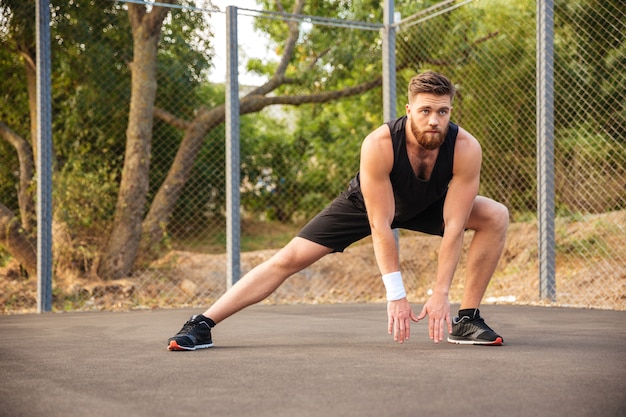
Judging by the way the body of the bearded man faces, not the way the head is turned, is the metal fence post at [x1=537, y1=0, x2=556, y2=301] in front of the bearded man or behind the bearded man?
behind

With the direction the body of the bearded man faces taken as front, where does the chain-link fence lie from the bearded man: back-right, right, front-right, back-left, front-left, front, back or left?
back

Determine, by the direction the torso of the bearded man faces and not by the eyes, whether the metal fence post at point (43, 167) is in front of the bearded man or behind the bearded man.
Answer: behind

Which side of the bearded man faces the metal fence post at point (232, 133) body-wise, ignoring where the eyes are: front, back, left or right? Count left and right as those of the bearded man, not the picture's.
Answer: back

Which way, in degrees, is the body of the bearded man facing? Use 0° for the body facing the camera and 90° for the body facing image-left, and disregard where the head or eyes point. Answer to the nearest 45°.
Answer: approximately 0°

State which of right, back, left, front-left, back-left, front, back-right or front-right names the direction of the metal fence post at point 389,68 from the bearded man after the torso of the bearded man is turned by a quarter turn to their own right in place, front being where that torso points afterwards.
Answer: right

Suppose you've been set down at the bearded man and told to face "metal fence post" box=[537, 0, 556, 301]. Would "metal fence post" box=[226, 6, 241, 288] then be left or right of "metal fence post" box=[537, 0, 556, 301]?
left
